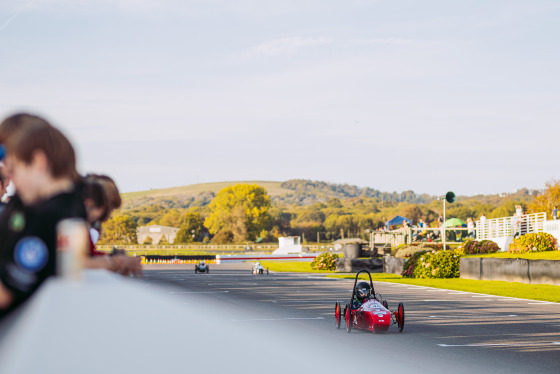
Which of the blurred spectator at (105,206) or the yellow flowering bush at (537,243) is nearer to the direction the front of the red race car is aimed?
the blurred spectator

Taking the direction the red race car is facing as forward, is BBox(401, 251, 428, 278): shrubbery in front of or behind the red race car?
behind

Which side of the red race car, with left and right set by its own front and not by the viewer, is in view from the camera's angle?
front

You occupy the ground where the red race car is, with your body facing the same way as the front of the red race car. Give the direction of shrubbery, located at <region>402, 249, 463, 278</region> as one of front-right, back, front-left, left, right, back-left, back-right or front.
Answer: back

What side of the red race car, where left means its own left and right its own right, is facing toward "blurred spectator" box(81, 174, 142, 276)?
front

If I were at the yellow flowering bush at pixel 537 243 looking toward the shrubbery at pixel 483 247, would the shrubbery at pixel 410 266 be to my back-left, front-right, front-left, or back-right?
front-left

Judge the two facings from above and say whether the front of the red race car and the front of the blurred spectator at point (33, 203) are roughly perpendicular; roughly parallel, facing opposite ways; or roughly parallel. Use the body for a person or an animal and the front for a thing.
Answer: roughly perpendicular

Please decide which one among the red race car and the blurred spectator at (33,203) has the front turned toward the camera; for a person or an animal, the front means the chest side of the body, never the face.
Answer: the red race car

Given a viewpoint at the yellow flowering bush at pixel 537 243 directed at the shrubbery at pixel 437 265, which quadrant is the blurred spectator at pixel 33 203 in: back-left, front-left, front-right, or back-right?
front-left
